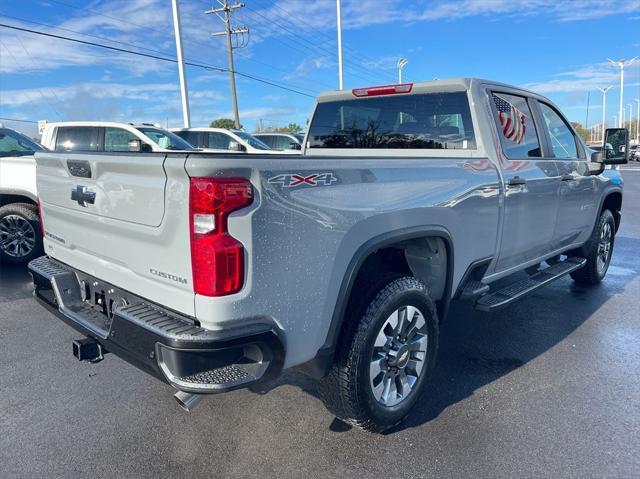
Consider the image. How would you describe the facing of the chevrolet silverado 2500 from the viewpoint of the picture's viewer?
facing away from the viewer and to the right of the viewer

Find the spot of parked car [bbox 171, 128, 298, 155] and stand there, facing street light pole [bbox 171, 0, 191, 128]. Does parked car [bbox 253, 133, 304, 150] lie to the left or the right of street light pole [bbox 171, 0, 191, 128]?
right

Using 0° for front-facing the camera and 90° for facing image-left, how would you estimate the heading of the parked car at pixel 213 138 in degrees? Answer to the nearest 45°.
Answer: approximately 315°

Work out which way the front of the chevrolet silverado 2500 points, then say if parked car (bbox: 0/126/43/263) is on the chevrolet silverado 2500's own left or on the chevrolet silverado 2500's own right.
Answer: on the chevrolet silverado 2500's own left

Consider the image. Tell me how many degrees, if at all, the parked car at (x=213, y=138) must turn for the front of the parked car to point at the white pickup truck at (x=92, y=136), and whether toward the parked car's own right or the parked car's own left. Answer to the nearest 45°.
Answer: approximately 45° to the parked car's own right

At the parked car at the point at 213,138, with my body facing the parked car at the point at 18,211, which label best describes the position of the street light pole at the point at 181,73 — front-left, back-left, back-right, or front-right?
back-right

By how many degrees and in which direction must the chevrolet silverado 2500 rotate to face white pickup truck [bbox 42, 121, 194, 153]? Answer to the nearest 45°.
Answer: approximately 90° to its left
